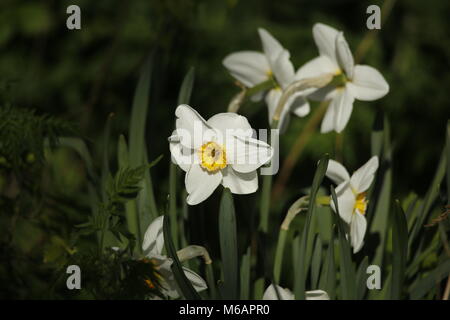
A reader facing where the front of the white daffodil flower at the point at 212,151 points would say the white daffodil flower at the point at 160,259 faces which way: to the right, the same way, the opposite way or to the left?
to the right

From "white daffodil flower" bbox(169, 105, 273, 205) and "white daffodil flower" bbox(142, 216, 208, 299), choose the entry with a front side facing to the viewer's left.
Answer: "white daffodil flower" bbox(142, 216, 208, 299)

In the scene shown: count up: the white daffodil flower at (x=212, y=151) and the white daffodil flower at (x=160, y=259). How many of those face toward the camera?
1

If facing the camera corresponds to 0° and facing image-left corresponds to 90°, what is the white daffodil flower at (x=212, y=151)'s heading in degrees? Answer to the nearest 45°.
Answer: approximately 0°

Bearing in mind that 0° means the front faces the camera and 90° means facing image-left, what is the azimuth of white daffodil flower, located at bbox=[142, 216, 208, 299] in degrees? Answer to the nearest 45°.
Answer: approximately 90°
